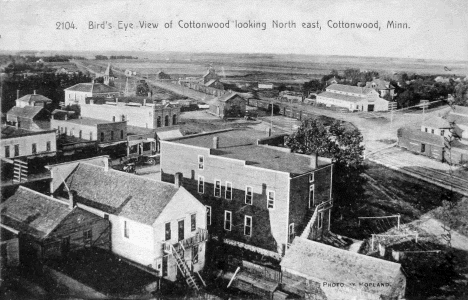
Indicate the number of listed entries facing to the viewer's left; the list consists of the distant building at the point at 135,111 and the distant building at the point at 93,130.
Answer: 0

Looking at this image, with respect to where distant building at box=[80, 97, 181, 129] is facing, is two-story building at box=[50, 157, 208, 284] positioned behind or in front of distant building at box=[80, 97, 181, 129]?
in front

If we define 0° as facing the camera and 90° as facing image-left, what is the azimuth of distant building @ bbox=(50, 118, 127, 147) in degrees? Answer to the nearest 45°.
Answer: approximately 315°

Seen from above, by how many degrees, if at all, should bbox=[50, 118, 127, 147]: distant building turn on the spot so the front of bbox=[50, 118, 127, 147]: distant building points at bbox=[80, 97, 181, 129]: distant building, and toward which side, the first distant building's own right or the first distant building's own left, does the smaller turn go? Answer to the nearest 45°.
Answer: approximately 90° to the first distant building's own left
